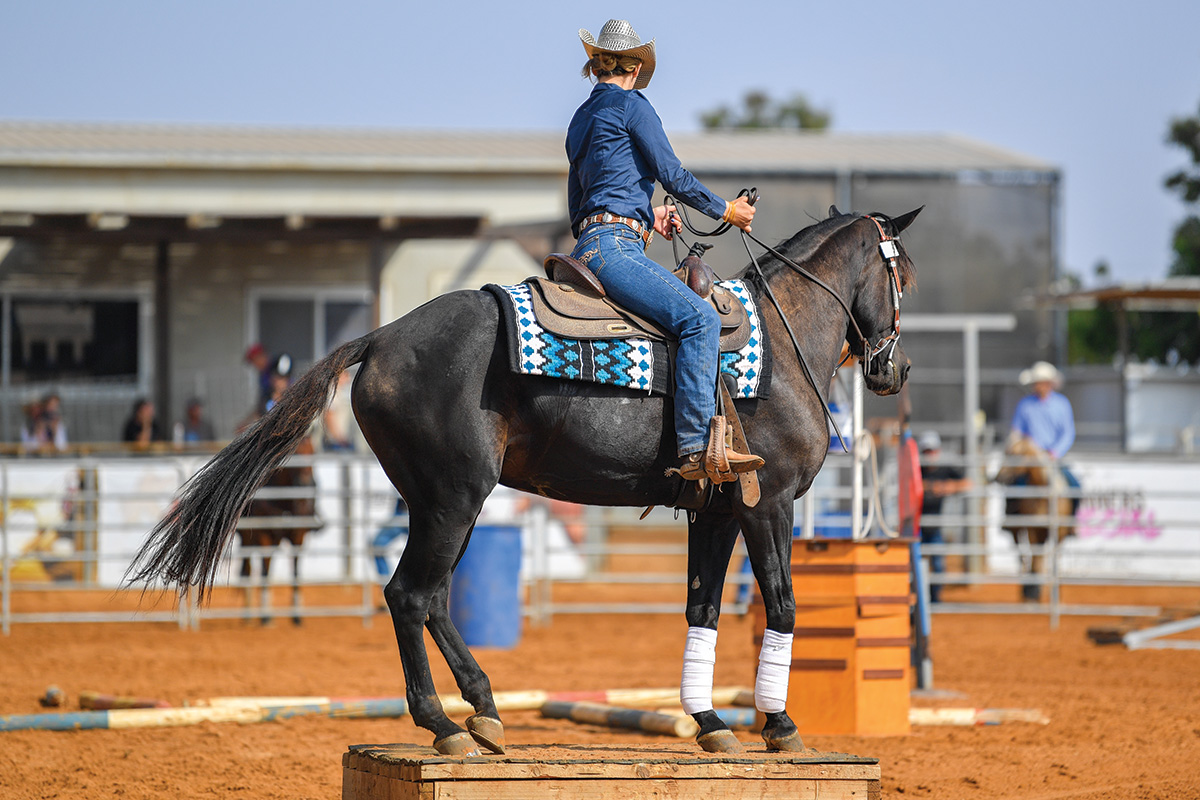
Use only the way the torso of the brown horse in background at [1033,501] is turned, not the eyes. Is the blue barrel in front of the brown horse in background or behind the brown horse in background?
in front

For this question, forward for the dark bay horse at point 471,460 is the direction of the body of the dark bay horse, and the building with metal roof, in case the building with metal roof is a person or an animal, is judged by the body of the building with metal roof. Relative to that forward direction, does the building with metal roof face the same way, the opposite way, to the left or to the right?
to the right

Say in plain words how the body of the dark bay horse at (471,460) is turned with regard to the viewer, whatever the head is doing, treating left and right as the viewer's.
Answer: facing to the right of the viewer

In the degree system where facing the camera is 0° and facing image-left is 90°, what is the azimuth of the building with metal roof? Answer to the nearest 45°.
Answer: approximately 0°

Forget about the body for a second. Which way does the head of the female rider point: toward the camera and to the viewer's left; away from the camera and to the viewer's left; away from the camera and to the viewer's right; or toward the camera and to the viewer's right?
away from the camera and to the viewer's right

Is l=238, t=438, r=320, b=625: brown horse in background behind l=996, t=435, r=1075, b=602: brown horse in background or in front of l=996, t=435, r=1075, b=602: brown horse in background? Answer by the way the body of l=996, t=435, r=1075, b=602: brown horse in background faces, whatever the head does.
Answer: in front
